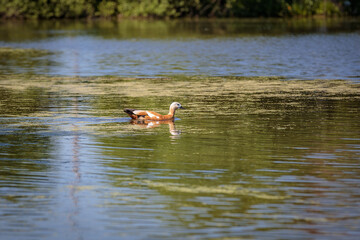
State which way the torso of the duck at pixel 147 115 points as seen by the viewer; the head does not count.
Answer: to the viewer's right
